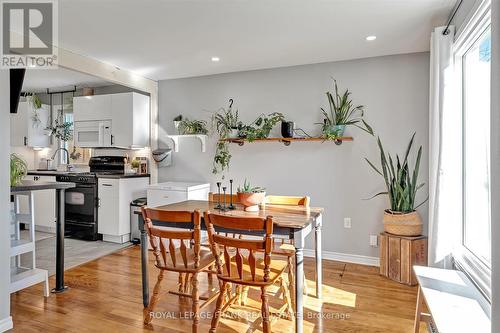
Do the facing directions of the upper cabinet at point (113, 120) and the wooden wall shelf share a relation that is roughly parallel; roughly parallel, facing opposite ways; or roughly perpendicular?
roughly parallel

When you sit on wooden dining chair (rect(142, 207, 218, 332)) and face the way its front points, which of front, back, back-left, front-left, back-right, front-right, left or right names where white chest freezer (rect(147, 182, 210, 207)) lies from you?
front-left

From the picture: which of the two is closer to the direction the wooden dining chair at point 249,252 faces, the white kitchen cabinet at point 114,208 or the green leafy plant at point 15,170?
the white kitchen cabinet

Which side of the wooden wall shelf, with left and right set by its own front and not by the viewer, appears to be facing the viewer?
front

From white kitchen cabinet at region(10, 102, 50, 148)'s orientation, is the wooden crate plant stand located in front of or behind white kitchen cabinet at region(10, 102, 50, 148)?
in front

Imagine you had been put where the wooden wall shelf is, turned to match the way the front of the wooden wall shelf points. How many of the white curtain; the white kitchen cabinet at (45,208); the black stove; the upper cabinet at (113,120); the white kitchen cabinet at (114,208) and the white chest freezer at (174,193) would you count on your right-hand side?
5

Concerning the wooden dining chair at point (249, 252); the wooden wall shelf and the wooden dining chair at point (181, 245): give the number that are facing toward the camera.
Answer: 1

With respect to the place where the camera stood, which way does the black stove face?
facing the viewer and to the left of the viewer

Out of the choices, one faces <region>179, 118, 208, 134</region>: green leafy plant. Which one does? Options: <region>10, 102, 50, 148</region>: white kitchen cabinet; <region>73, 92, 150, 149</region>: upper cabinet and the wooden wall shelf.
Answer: the white kitchen cabinet

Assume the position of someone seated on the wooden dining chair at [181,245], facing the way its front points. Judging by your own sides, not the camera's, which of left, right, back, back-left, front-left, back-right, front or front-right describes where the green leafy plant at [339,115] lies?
front

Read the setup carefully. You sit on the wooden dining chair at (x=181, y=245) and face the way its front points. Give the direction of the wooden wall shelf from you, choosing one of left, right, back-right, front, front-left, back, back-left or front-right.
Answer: front

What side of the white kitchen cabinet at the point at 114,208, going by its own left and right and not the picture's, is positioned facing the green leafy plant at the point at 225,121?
left

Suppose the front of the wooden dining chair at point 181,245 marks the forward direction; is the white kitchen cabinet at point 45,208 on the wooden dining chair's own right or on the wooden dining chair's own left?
on the wooden dining chair's own left

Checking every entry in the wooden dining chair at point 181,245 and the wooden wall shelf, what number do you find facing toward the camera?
1

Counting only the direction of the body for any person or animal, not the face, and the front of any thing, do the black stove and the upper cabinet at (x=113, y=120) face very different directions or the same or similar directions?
same or similar directions

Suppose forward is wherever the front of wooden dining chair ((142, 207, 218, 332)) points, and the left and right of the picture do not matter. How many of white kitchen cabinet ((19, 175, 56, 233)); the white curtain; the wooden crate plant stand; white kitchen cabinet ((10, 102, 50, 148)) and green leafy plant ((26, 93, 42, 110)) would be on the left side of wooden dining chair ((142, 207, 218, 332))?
3

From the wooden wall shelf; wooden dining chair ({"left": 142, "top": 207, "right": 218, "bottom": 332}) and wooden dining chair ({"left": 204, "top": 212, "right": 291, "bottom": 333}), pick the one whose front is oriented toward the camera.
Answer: the wooden wall shelf
